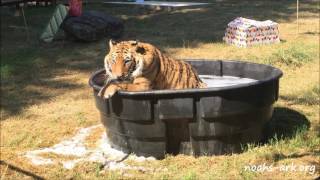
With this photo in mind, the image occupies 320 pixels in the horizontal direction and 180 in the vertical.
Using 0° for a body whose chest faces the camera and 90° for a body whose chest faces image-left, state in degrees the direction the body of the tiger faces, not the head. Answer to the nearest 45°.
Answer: approximately 45°

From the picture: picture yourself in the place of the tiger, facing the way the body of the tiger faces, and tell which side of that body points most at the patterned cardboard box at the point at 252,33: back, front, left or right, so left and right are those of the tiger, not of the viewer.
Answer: back

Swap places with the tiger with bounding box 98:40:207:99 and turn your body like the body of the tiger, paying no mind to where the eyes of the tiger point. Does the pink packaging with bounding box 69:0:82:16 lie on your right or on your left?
on your right
